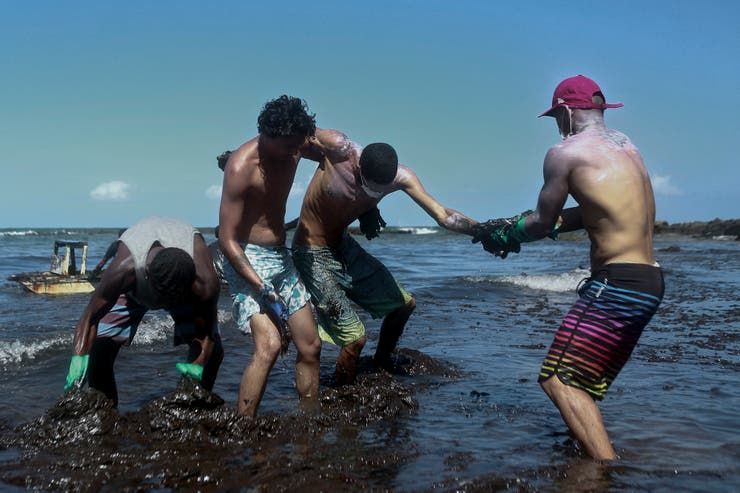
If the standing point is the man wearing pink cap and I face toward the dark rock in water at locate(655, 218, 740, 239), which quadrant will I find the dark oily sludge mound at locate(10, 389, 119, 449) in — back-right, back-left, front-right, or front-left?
back-left

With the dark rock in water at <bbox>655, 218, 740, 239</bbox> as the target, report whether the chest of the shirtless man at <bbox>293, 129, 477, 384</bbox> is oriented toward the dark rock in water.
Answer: no

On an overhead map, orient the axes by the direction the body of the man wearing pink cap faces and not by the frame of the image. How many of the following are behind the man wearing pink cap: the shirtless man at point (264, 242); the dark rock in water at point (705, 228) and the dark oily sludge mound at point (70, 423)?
0

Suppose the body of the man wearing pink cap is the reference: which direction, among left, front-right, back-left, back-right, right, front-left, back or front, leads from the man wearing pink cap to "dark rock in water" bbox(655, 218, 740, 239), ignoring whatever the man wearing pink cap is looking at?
front-right

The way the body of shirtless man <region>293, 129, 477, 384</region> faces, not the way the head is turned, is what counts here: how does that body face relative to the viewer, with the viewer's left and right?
facing the viewer and to the right of the viewer

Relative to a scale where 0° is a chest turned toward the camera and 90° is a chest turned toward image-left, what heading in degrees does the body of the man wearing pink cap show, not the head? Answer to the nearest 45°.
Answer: approximately 135°

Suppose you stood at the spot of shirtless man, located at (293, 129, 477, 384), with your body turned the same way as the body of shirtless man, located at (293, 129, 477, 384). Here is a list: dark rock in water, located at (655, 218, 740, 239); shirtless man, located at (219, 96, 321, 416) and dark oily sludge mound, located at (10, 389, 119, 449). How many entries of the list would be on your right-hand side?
2

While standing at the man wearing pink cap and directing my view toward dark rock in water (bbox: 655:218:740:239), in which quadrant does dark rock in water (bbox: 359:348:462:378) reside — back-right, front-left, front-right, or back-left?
front-left

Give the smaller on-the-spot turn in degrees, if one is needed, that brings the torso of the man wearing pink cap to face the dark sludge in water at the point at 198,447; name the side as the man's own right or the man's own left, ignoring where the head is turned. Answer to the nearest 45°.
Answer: approximately 45° to the man's own left

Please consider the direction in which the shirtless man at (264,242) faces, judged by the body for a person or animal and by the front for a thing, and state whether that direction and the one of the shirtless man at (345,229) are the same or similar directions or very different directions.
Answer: same or similar directions

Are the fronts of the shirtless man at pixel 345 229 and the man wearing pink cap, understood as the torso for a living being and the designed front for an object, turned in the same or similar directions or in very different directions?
very different directions

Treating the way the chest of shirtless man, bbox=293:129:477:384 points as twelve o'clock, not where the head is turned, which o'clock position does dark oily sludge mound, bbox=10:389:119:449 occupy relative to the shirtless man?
The dark oily sludge mound is roughly at 3 o'clock from the shirtless man.

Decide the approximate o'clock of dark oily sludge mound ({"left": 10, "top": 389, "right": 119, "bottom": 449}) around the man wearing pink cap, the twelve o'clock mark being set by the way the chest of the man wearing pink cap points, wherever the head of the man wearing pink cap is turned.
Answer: The dark oily sludge mound is roughly at 10 o'clock from the man wearing pink cap.
